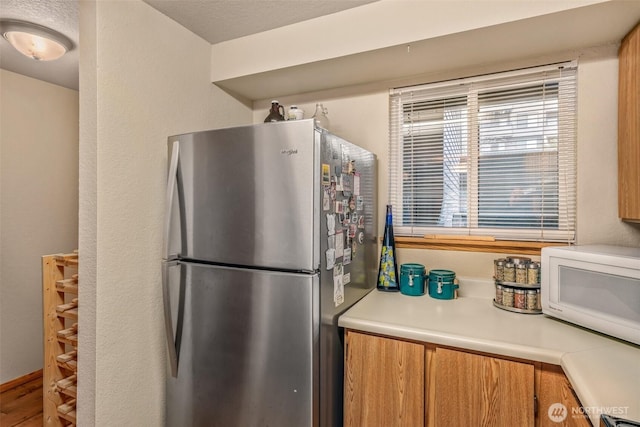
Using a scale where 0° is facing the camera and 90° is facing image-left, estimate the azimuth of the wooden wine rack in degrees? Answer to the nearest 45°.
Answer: approximately 315°

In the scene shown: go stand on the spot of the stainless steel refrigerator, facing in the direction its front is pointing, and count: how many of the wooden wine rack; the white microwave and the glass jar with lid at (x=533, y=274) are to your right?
1

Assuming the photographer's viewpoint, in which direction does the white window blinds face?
facing the viewer and to the left of the viewer

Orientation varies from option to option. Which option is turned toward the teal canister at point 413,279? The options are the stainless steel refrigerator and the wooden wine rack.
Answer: the wooden wine rack

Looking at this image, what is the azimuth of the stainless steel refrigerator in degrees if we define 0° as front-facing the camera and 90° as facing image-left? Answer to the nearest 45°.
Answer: approximately 45°

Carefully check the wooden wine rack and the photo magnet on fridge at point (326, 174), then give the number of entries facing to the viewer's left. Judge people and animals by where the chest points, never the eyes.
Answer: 0

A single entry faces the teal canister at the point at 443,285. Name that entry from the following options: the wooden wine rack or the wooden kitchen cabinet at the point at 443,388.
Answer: the wooden wine rack

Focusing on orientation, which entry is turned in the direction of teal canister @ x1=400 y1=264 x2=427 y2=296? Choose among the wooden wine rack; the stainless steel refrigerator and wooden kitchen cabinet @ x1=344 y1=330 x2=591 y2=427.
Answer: the wooden wine rack

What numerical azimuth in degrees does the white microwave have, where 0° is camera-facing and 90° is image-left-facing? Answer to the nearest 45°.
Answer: approximately 45°

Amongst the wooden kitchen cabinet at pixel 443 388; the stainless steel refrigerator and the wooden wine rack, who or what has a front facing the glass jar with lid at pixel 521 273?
the wooden wine rack

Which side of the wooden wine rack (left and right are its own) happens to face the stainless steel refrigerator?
left

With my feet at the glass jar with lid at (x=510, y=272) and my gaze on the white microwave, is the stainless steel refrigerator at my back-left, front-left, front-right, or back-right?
back-right
